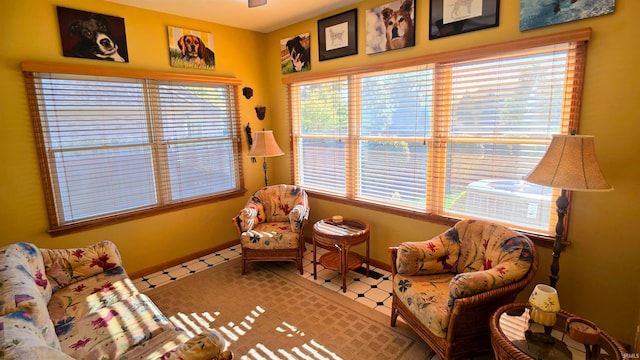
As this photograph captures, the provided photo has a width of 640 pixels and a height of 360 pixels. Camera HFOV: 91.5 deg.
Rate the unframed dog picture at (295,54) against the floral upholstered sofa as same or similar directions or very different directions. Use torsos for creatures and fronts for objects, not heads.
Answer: very different directions

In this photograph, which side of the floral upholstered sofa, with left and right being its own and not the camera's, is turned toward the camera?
right

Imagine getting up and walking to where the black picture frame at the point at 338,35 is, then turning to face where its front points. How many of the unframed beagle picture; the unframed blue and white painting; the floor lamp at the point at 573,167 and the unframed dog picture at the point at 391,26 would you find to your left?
3

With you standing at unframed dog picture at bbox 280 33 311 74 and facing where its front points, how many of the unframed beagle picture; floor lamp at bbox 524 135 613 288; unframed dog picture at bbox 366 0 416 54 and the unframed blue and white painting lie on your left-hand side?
3

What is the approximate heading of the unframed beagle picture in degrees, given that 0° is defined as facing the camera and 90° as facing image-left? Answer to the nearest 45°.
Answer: approximately 315°

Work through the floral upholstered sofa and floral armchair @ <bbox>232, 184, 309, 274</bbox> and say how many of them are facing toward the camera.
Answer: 1

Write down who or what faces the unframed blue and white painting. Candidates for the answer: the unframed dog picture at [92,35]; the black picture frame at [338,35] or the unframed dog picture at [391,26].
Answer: the unframed dog picture at [92,35]

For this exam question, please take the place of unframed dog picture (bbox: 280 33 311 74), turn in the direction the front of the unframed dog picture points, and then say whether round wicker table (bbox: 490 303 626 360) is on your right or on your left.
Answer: on your left
